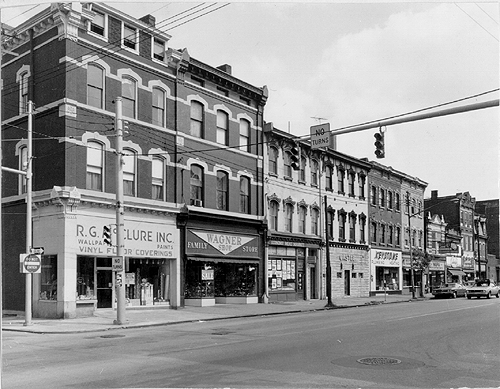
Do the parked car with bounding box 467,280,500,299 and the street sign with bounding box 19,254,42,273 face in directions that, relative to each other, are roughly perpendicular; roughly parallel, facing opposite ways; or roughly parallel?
roughly perpendicular

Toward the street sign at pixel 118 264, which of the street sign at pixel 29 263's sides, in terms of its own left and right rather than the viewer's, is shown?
left

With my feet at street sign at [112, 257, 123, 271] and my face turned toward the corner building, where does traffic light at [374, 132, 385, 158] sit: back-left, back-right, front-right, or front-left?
back-right

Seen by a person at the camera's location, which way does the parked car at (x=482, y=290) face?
facing the viewer and to the left of the viewer

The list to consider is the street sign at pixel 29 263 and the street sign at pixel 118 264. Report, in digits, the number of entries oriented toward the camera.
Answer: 2

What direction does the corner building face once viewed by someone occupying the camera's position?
facing the viewer and to the right of the viewer

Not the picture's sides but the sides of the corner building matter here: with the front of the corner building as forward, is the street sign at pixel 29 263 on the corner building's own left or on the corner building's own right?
on the corner building's own right

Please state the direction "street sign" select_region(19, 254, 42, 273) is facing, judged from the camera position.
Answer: facing the viewer

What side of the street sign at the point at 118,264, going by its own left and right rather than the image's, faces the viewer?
front

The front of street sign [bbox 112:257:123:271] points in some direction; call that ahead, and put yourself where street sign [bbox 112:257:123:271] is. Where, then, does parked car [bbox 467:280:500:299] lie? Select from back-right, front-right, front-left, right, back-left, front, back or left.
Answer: back-left

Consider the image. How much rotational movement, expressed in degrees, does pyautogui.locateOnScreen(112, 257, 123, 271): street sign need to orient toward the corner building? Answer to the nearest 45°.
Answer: approximately 180°
